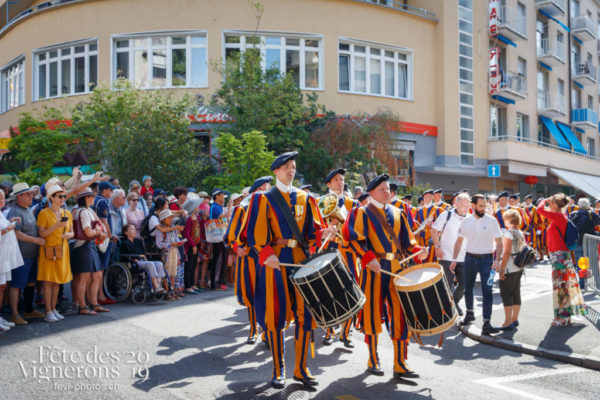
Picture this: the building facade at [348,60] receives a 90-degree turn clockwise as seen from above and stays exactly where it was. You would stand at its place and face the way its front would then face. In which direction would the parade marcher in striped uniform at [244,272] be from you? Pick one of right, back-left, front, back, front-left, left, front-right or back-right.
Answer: left

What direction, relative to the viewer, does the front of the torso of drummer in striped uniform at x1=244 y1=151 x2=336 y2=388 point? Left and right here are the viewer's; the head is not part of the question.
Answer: facing the viewer and to the right of the viewer

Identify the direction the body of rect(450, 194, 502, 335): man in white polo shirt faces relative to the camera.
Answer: toward the camera

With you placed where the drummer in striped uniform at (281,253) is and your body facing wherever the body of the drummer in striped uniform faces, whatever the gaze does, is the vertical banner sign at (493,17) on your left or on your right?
on your left

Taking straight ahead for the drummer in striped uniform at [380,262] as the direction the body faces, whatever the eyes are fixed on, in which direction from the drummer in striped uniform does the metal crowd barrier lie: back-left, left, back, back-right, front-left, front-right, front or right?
left

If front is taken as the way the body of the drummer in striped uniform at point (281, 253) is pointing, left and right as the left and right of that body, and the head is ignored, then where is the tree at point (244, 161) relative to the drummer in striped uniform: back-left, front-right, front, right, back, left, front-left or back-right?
back-left

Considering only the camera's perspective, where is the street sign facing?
facing the viewer
